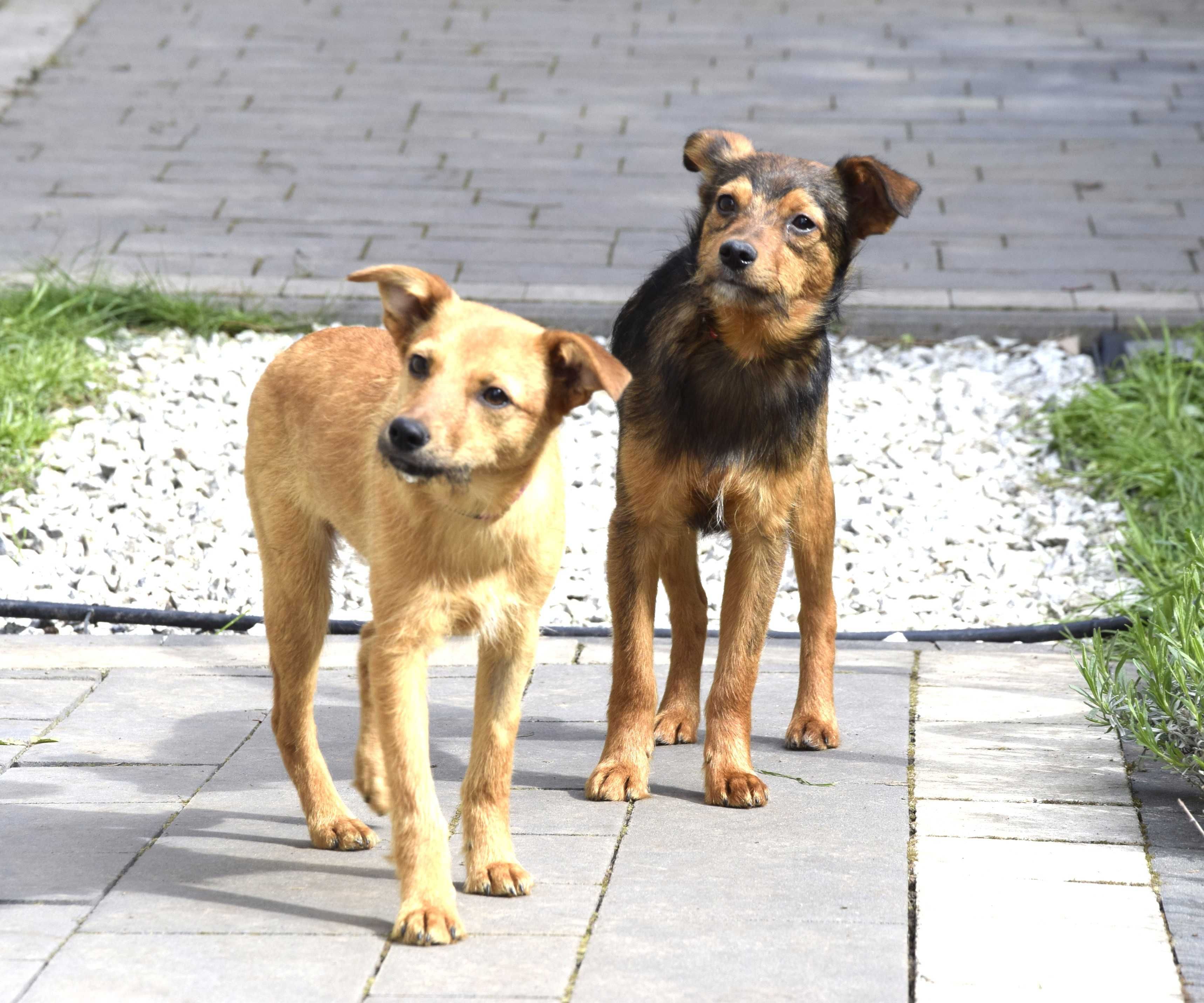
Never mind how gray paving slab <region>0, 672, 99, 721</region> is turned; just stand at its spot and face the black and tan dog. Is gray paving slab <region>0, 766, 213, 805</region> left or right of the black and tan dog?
right

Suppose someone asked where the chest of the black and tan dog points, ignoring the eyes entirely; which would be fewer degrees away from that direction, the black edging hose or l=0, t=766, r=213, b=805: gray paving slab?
the gray paving slab

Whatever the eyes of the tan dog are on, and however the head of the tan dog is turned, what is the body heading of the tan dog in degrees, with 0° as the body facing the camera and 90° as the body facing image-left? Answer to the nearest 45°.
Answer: approximately 315°

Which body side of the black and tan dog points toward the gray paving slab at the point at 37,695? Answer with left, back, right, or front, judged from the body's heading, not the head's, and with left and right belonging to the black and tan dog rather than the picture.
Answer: right

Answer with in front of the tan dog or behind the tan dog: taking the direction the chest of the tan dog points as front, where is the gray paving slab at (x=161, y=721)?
behind

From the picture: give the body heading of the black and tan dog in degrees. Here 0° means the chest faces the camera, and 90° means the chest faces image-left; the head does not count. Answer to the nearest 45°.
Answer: approximately 0°

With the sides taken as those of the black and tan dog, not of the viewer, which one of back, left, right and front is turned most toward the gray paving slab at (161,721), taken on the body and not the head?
right
